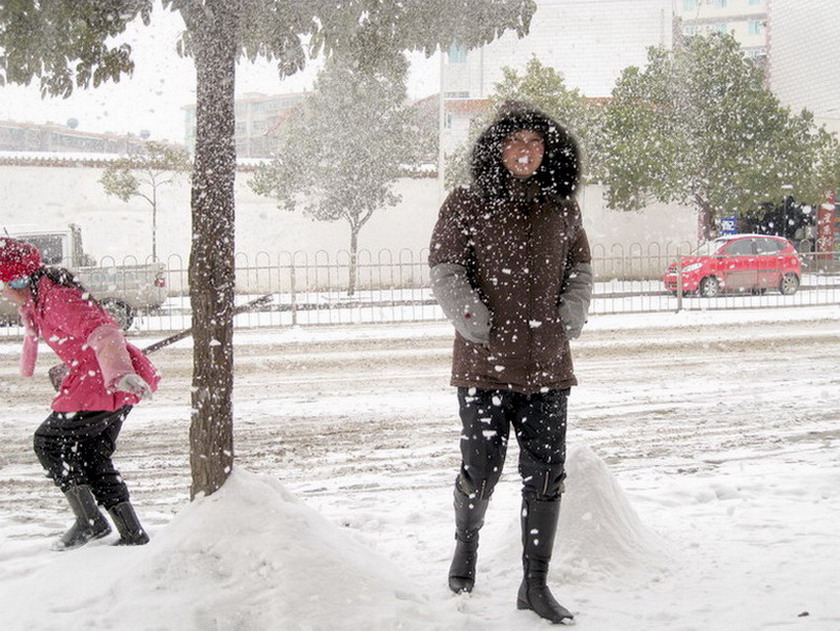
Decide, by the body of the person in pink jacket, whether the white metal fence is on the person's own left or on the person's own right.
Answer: on the person's own right

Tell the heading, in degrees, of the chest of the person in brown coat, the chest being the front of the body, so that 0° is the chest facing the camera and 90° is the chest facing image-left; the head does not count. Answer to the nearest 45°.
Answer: approximately 0°

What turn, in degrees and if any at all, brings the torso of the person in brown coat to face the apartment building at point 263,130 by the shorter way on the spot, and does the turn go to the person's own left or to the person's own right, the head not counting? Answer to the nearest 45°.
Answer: approximately 180°

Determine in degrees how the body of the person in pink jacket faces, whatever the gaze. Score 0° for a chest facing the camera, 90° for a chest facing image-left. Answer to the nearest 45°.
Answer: approximately 90°

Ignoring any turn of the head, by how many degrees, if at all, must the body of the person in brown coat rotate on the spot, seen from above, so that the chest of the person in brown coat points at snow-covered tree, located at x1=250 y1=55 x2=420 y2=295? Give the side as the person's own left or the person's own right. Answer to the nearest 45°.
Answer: approximately 180°

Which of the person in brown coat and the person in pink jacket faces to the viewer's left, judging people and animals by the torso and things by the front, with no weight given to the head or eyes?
the person in pink jacket

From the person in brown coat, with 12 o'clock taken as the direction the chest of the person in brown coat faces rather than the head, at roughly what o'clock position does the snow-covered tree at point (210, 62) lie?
The snow-covered tree is roughly at 3 o'clock from the person in brown coat.

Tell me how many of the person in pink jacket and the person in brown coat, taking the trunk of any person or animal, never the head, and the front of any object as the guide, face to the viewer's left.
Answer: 1

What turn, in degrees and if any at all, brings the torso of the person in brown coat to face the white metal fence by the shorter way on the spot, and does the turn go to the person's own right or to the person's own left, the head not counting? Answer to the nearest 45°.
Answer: approximately 180°
